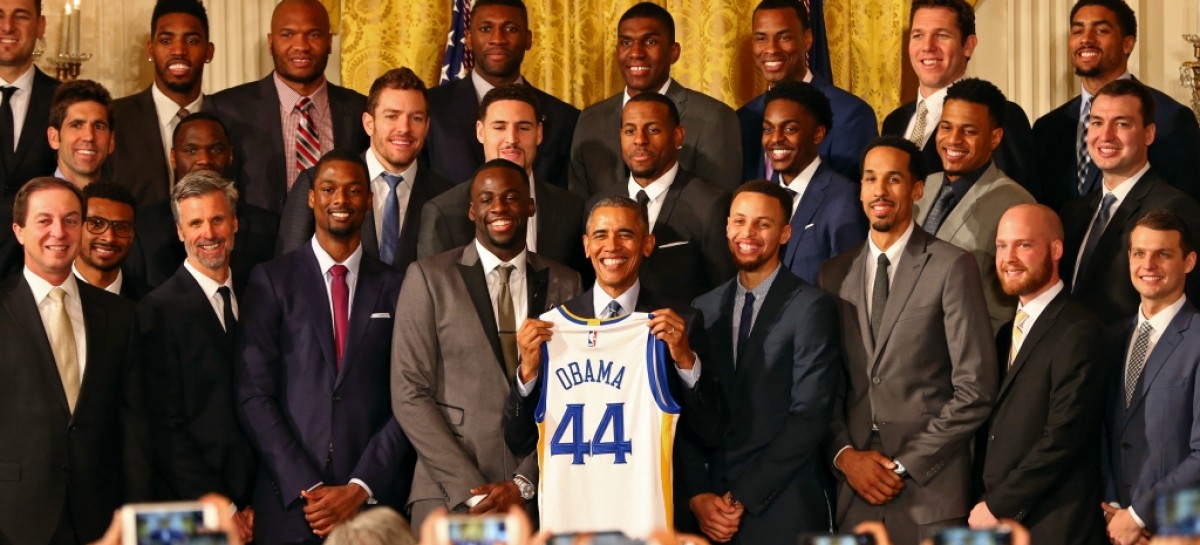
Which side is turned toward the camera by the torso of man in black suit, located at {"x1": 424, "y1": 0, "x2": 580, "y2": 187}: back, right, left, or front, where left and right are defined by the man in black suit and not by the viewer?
front

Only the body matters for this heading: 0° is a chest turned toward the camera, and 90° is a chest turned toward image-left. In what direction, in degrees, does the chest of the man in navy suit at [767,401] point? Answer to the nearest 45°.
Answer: approximately 45°

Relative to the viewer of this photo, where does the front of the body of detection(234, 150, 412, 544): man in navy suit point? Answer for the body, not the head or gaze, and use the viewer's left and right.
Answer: facing the viewer

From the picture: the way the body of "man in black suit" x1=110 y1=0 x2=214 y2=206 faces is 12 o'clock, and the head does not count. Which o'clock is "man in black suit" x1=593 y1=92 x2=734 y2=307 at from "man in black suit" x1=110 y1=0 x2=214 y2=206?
"man in black suit" x1=593 y1=92 x2=734 y2=307 is roughly at 10 o'clock from "man in black suit" x1=110 y1=0 x2=214 y2=206.

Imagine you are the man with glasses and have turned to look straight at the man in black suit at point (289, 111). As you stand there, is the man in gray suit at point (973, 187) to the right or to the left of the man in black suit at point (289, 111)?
right

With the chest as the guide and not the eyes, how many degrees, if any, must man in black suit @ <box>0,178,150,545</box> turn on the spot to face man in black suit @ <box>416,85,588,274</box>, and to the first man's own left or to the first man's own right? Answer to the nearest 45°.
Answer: approximately 90° to the first man's own left

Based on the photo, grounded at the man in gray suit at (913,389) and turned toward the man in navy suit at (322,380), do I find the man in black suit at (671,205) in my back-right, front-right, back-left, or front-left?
front-right

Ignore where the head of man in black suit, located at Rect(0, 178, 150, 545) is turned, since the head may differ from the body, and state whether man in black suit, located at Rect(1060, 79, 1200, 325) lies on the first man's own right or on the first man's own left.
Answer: on the first man's own left

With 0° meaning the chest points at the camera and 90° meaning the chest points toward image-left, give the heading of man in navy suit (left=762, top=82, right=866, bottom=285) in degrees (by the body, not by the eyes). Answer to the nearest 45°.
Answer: approximately 45°

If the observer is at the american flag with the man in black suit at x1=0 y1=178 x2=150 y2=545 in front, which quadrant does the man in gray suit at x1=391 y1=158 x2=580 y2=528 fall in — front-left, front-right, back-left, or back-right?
front-left
